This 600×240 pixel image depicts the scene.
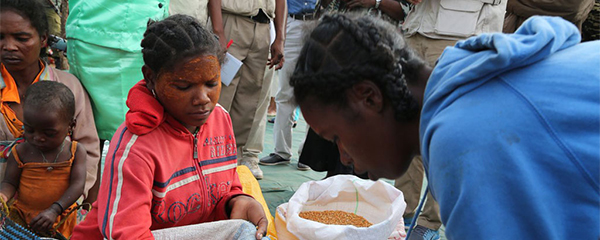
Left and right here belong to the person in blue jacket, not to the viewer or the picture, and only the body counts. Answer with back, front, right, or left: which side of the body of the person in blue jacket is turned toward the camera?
left

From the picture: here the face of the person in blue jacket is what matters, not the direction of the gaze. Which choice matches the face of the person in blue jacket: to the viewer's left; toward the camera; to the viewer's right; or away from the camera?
to the viewer's left
